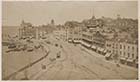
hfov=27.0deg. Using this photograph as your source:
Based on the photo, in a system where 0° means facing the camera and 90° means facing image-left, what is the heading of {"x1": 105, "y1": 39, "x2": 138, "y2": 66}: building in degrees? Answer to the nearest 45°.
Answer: approximately 45°
